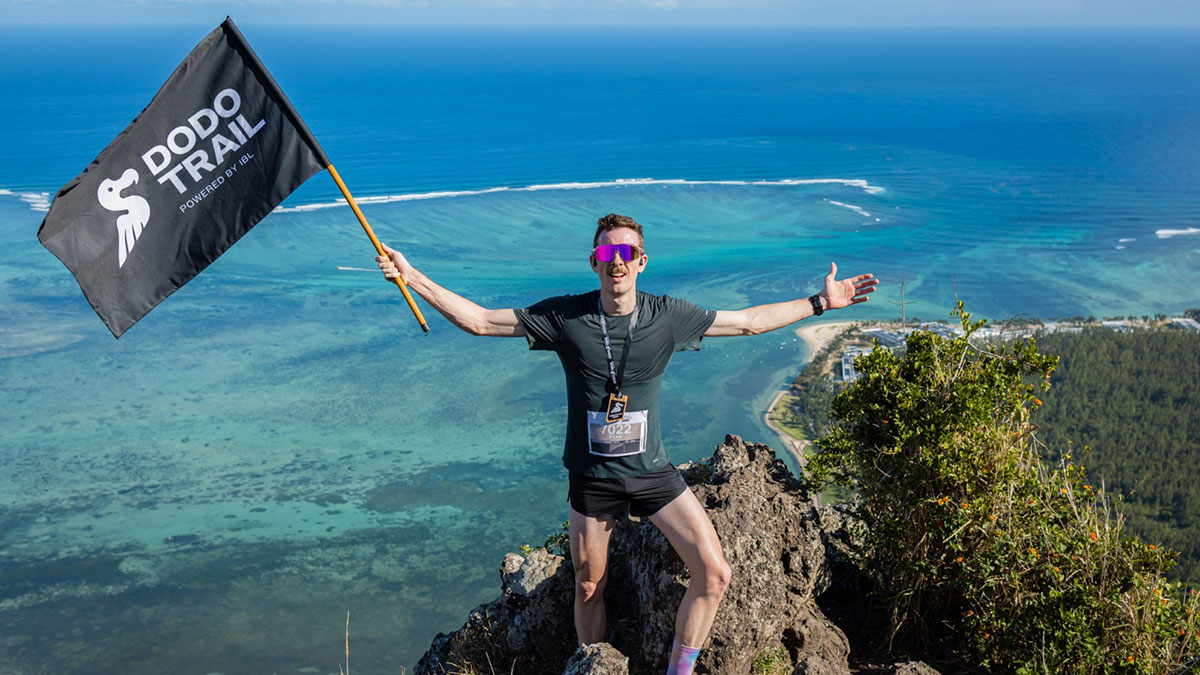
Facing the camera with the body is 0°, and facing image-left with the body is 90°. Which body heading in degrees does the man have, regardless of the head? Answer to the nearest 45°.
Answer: approximately 0°

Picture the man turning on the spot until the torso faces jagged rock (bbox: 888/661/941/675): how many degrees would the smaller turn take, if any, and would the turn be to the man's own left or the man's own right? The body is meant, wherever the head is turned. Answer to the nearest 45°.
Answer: approximately 90° to the man's own left

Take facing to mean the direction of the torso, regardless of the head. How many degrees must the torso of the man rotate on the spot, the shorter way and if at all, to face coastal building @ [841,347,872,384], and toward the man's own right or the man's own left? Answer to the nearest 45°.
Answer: approximately 180°

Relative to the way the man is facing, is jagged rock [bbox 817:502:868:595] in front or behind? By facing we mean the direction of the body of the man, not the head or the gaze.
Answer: behind

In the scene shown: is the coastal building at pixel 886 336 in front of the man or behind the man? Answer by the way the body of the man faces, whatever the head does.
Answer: behind
